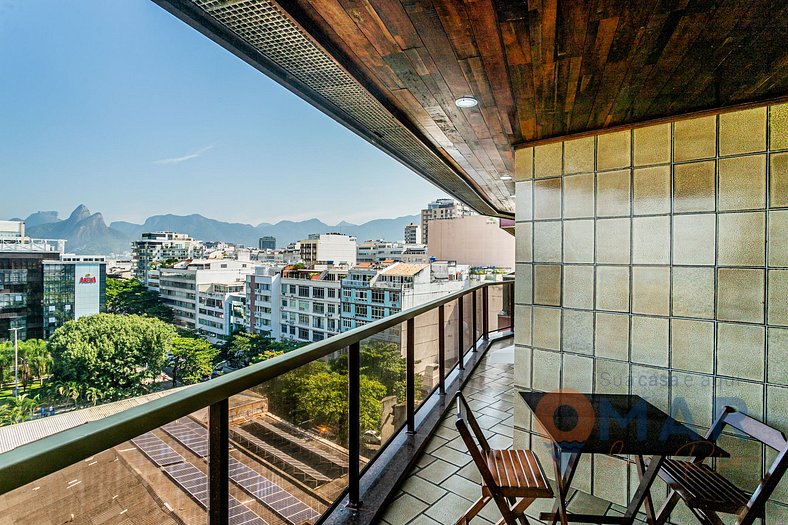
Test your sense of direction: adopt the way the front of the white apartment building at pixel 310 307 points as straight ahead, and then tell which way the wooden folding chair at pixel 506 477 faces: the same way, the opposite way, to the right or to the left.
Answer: to the left

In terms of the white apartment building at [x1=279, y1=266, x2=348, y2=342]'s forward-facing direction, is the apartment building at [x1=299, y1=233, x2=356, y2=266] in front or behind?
behind

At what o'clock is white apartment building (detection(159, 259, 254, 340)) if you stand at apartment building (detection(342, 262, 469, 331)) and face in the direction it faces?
The white apartment building is roughly at 2 o'clock from the apartment building.

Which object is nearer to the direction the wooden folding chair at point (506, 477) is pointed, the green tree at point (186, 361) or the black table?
the black table

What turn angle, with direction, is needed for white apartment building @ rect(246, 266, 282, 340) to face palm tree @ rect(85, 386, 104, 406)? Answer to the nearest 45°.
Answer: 0° — it already faces it

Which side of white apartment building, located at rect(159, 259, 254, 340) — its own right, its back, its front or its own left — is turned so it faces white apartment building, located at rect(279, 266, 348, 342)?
left

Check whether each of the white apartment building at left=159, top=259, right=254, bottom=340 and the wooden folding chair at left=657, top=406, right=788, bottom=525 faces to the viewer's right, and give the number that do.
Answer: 0

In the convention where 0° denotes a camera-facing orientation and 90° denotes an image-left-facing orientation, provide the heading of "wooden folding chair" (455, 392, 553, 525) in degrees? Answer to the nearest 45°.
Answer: approximately 270°

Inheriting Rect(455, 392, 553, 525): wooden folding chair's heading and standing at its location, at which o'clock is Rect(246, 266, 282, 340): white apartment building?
The white apartment building is roughly at 8 o'clock from the wooden folding chair.

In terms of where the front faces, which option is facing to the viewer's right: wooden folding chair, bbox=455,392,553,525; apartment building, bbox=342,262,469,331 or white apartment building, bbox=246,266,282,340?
the wooden folding chair

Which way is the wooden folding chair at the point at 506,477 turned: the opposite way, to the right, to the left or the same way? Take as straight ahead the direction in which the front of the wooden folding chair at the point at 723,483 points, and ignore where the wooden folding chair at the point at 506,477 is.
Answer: the opposite way

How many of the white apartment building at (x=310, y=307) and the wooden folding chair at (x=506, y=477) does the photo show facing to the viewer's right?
1

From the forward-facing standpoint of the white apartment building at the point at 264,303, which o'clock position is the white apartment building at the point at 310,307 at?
the white apartment building at the point at 310,307 is roughly at 9 o'clock from the white apartment building at the point at 264,303.

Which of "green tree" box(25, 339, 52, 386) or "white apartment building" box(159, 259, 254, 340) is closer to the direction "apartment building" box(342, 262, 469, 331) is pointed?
the green tree

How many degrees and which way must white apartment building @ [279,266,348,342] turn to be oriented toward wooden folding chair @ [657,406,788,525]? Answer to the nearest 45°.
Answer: approximately 45° to its left
